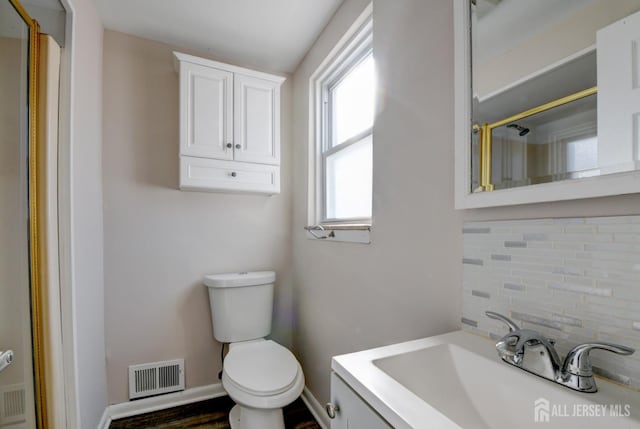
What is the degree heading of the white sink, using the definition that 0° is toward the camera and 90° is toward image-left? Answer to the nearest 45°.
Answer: approximately 45°

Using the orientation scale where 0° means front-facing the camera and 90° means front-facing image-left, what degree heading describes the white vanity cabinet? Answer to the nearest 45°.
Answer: approximately 45°

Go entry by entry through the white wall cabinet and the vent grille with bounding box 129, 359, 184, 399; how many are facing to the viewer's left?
0

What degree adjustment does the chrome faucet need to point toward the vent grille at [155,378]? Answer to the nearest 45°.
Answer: approximately 45° to its right

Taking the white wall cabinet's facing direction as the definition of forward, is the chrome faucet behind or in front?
in front

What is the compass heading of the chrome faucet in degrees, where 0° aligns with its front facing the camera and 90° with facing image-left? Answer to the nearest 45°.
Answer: approximately 45°

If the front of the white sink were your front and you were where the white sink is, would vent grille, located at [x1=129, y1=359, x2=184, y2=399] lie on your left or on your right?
on your right

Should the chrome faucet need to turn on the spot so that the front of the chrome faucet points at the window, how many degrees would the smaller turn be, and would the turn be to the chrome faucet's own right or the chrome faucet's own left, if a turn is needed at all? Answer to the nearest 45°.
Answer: approximately 90° to the chrome faucet's own right

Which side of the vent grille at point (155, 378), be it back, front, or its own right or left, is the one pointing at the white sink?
front
